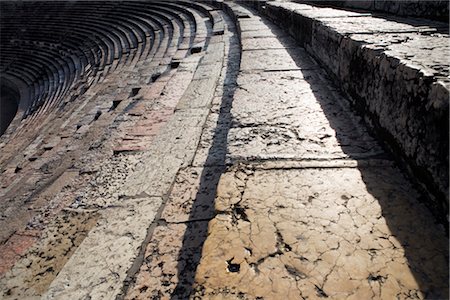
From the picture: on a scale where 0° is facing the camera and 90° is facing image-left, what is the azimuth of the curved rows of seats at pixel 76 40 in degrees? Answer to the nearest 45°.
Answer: approximately 45°

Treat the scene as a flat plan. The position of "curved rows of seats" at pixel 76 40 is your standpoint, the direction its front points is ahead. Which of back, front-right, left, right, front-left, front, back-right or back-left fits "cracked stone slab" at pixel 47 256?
front-left

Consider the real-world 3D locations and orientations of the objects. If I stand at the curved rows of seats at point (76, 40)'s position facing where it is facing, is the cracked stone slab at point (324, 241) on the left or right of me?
on my left
